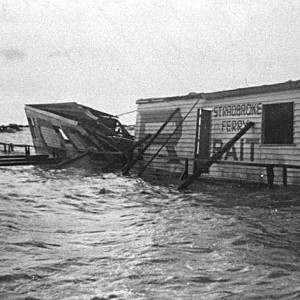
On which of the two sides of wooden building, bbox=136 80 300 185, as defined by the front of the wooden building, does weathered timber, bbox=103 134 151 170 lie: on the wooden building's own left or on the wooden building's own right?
on the wooden building's own right

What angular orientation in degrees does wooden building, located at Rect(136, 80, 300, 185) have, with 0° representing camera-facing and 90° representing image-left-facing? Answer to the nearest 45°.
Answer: approximately 45°
